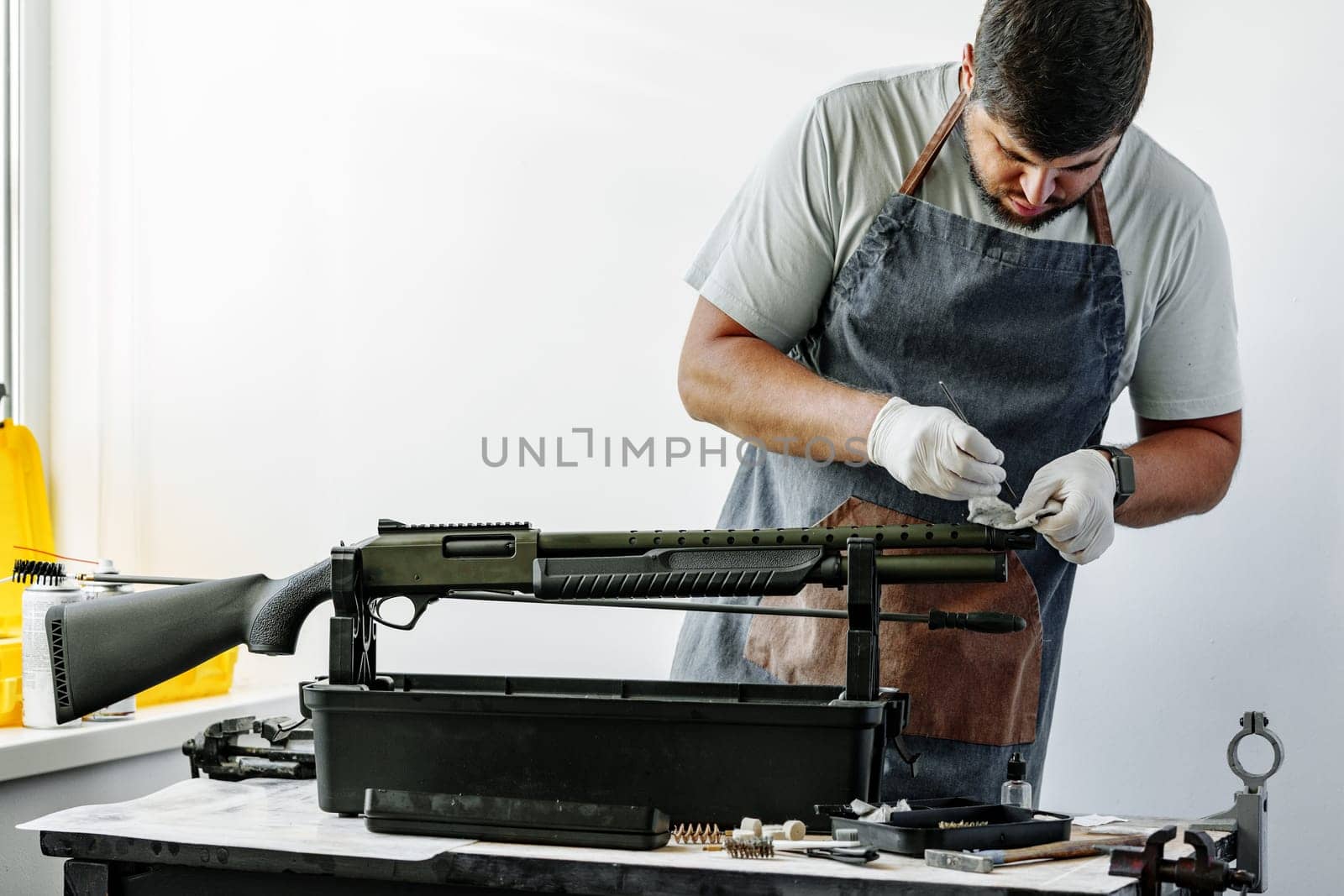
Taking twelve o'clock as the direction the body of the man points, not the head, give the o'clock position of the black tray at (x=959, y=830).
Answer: The black tray is roughly at 12 o'clock from the man.

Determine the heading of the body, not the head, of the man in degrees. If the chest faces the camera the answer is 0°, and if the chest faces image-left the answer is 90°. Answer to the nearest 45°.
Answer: approximately 0°

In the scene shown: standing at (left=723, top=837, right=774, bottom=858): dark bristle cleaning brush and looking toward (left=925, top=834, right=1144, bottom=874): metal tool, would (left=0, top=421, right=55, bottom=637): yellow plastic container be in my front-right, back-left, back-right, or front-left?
back-left

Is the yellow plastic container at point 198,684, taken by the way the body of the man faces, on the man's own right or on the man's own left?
on the man's own right

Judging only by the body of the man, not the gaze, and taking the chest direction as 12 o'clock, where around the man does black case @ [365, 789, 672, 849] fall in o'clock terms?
The black case is roughly at 1 o'clock from the man.

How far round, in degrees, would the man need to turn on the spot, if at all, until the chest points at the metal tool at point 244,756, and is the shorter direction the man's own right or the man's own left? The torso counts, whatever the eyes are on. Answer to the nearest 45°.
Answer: approximately 45° to the man's own right
